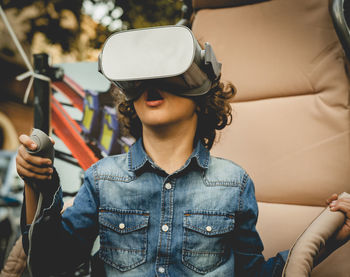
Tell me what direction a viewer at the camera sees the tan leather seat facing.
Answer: facing the viewer and to the left of the viewer

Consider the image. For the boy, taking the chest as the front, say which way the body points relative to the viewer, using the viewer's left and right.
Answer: facing the viewer
